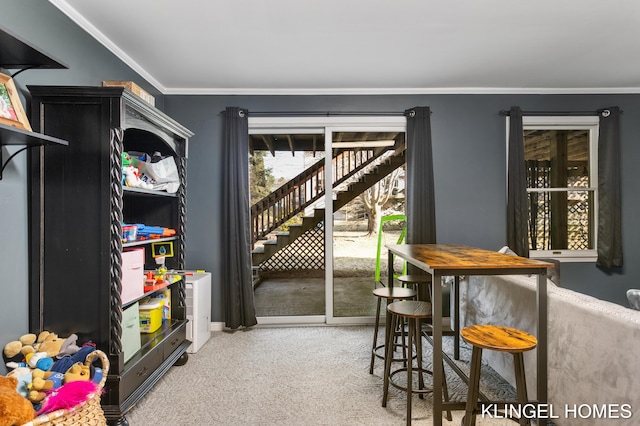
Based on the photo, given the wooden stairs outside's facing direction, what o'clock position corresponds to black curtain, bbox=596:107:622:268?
The black curtain is roughly at 7 o'clock from the wooden stairs outside.

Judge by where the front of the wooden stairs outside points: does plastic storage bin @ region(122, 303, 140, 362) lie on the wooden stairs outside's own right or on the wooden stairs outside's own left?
on the wooden stairs outside's own left

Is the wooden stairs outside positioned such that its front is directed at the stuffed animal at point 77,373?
no

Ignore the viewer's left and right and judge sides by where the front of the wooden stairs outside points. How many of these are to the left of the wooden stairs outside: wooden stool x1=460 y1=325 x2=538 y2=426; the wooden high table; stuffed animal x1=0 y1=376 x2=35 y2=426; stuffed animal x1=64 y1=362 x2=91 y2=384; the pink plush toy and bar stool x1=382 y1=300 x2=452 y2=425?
6

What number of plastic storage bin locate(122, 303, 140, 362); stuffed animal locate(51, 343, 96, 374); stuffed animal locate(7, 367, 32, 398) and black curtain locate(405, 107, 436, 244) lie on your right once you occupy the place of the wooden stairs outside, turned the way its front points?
0

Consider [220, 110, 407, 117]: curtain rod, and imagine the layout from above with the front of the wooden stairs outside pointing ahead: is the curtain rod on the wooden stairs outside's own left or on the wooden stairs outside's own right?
on the wooden stairs outside's own left

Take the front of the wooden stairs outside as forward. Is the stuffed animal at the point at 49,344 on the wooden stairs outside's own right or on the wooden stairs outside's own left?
on the wooden stairs outside's own left

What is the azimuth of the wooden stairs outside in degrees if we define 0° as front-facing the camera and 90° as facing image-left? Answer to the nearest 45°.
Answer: approximately 90°

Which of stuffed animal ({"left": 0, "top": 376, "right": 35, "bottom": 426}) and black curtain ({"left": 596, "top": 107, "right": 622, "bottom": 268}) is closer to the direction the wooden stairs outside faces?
the stuffed animal

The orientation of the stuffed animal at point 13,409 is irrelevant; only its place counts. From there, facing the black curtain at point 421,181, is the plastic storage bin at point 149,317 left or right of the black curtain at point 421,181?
left

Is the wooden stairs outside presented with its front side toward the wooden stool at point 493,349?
no

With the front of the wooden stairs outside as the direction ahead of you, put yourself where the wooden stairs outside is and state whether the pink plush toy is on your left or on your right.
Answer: on your left

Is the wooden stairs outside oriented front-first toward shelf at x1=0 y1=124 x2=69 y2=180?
no

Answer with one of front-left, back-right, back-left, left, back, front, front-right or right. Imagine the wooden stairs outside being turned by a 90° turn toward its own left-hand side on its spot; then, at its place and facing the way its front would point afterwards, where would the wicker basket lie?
front

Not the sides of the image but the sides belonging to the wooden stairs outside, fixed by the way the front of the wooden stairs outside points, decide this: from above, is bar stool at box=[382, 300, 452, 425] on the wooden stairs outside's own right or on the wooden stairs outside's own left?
on the wooden stairs outside's own left

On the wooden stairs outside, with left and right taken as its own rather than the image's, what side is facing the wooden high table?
left
